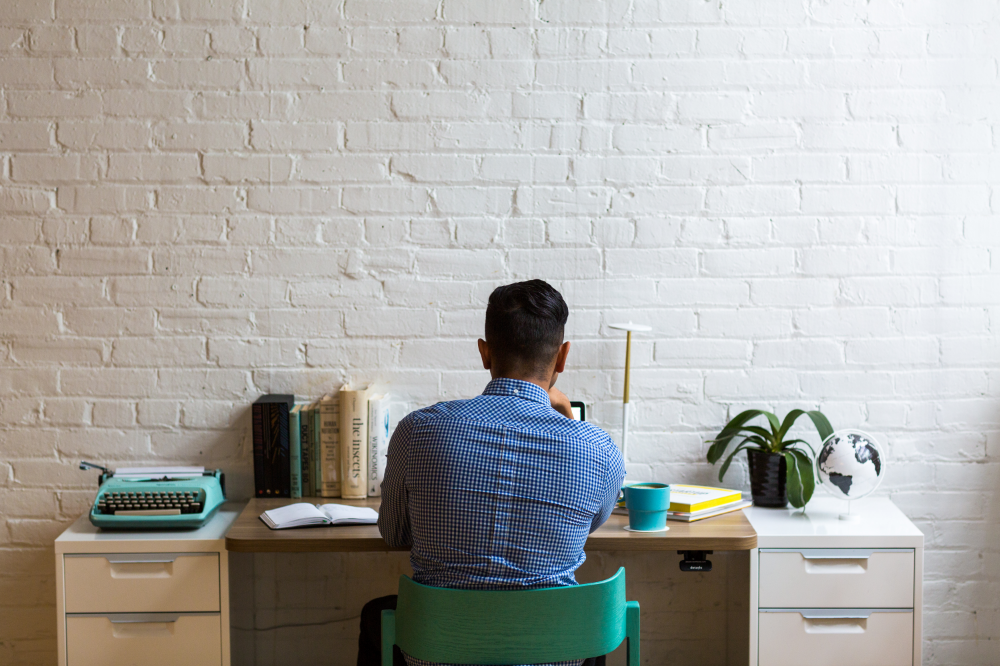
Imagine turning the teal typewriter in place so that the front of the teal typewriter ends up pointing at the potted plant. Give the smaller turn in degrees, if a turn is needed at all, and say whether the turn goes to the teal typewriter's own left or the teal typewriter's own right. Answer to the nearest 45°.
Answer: approximately 90° to the teal typewriter's own left

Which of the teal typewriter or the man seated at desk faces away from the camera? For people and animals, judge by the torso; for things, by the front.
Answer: the man seated at desk

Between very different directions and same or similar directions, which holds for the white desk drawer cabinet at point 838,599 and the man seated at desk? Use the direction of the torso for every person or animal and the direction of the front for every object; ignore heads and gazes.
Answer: very different directions

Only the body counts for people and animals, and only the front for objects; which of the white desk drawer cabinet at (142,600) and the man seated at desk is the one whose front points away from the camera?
the man seated at desk

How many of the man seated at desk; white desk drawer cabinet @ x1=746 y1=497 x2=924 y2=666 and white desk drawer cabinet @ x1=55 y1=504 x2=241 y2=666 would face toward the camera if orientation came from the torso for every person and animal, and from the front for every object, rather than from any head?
2

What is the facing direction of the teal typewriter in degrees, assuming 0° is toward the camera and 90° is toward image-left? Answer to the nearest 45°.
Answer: approximately 0°

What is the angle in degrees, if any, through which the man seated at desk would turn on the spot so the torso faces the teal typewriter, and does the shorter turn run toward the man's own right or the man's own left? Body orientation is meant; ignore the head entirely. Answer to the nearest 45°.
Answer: approximately 45° to the man's own left

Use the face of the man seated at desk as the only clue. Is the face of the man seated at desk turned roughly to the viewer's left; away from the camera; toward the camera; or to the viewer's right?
away from the camera

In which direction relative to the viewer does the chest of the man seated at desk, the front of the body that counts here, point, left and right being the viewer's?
facing away from the viewer
